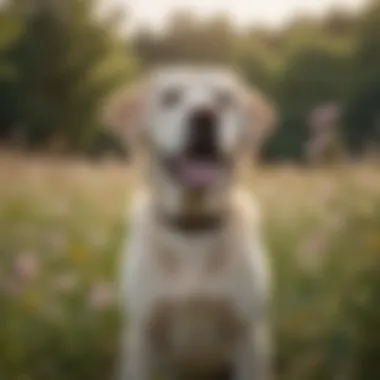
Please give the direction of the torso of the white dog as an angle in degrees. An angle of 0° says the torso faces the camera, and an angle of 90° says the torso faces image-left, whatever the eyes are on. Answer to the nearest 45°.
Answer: approximately 0°
